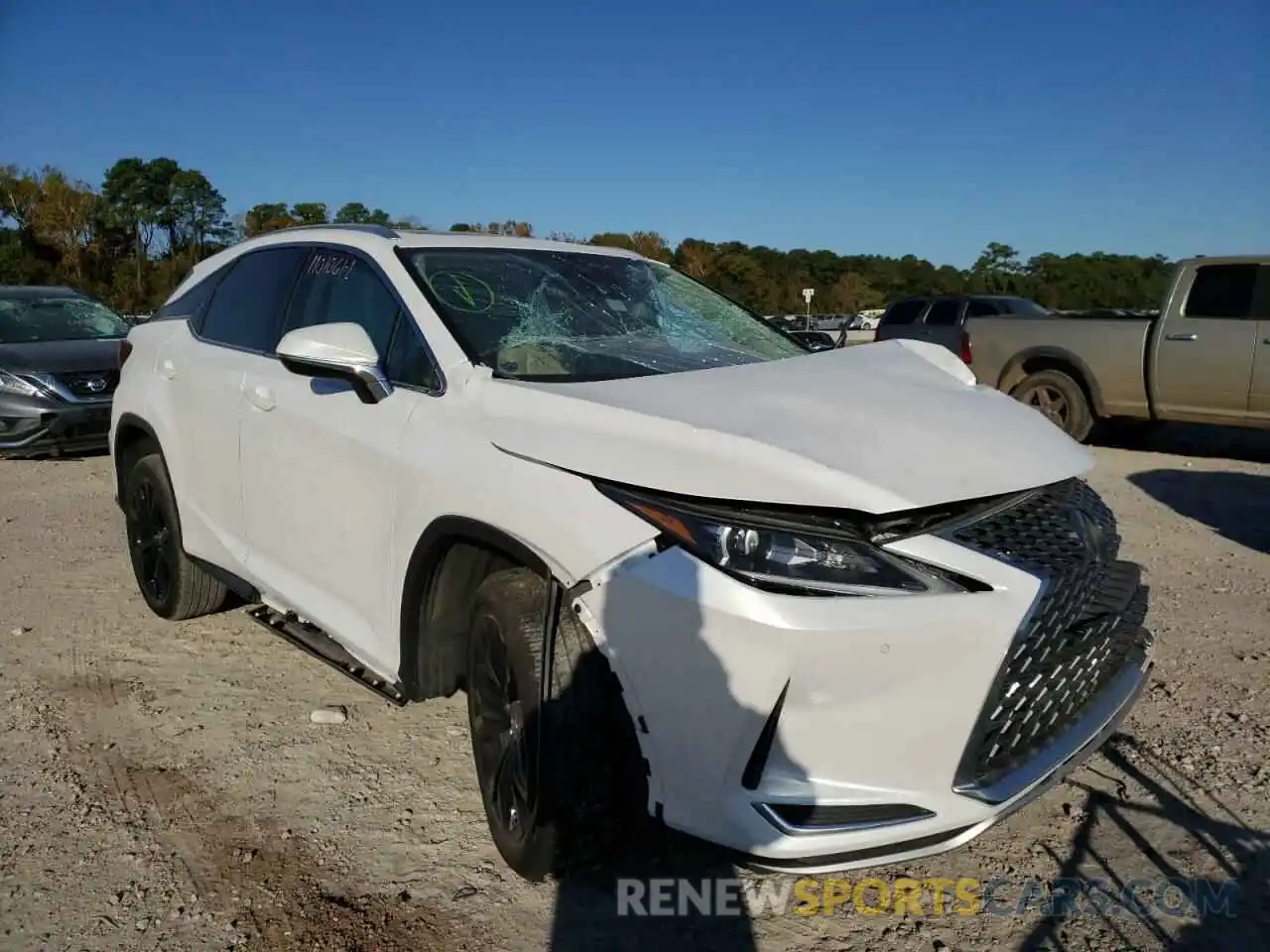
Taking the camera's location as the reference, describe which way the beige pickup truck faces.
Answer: facing to the right of the viewer

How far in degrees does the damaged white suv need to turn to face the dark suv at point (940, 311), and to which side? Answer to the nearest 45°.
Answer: approximately 135° to its left

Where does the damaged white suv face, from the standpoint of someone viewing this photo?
facing the viewer and to the right of the viewer

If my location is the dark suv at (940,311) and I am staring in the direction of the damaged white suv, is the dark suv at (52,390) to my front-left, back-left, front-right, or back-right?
front-right

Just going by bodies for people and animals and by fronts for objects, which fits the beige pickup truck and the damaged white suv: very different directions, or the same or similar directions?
same or similar directions

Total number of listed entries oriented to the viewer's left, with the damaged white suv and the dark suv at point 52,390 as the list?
0

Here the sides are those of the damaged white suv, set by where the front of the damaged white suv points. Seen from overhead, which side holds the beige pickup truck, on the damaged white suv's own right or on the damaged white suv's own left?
on the damaged white suv's own left

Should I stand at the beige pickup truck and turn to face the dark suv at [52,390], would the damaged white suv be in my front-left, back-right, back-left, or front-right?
front-left

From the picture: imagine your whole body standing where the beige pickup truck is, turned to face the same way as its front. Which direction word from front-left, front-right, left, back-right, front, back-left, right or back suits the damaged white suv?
right

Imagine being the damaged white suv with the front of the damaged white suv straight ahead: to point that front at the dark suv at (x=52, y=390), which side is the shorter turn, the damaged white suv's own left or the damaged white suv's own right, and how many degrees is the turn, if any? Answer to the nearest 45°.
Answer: approximately 180°

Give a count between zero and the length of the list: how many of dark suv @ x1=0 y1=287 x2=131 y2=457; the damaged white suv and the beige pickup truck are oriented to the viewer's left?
0

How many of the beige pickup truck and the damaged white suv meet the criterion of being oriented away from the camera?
0
